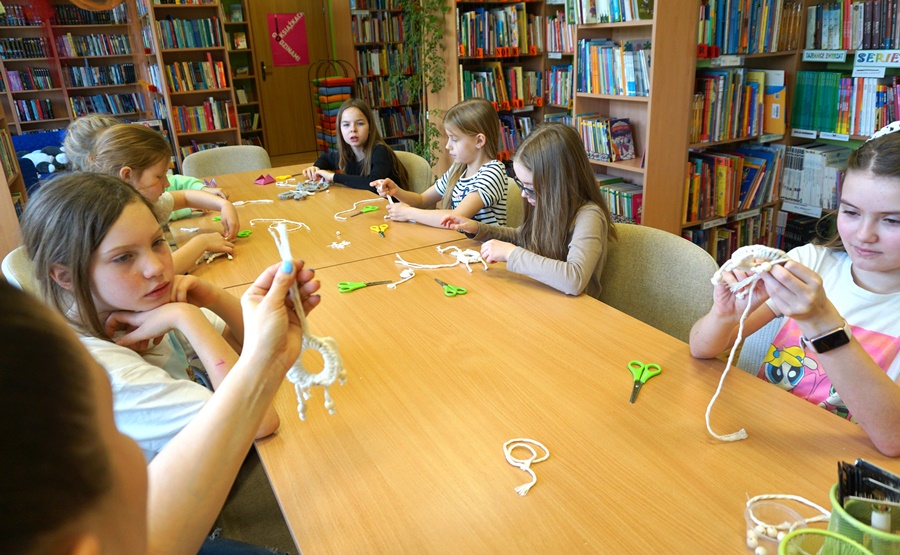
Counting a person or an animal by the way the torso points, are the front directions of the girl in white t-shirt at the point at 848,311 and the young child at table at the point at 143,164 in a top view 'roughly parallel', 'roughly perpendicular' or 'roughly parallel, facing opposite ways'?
roughly parallel, facing opposite ways

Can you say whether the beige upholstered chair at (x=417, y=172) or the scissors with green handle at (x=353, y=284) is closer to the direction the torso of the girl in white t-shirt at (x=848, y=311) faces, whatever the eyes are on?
the scissors with green handle

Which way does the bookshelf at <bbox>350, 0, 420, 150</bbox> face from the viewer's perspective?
toward the camera

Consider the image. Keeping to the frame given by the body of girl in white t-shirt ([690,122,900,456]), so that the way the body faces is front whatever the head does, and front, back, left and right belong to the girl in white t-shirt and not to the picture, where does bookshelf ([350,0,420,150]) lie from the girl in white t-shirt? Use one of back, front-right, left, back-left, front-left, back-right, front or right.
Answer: right

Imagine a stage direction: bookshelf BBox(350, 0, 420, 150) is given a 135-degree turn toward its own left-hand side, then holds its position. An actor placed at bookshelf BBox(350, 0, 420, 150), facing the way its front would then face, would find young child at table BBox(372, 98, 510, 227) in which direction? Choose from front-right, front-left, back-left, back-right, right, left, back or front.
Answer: back-right

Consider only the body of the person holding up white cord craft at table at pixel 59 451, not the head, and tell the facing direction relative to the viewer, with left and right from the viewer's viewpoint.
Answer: facing away from the viewer and to the right of the viewer

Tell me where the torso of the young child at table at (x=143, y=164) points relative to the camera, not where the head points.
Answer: to the viewer's right

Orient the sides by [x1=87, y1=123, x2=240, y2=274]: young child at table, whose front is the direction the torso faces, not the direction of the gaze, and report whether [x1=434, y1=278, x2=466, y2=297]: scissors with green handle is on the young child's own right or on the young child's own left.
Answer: on the young child's own right

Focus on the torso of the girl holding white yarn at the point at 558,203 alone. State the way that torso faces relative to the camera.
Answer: to the viewer's left

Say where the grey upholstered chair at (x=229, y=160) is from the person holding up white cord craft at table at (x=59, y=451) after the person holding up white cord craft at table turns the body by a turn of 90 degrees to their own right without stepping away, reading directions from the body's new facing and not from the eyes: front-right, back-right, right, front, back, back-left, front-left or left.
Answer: back-left

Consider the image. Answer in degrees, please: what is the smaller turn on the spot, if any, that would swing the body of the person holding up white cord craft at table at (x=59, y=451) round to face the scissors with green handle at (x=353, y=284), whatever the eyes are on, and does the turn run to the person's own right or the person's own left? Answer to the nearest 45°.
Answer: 0° — they already face it

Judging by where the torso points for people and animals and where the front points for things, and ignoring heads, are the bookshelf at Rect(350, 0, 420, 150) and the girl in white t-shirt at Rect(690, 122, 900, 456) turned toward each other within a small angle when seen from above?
no

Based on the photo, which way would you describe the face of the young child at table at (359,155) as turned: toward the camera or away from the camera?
toward the camera

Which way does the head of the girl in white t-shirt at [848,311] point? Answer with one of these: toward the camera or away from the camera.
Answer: toward the camera

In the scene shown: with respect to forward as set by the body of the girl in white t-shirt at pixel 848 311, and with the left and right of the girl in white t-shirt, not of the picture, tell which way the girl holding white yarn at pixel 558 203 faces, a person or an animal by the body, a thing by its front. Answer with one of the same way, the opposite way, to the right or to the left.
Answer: the same way
